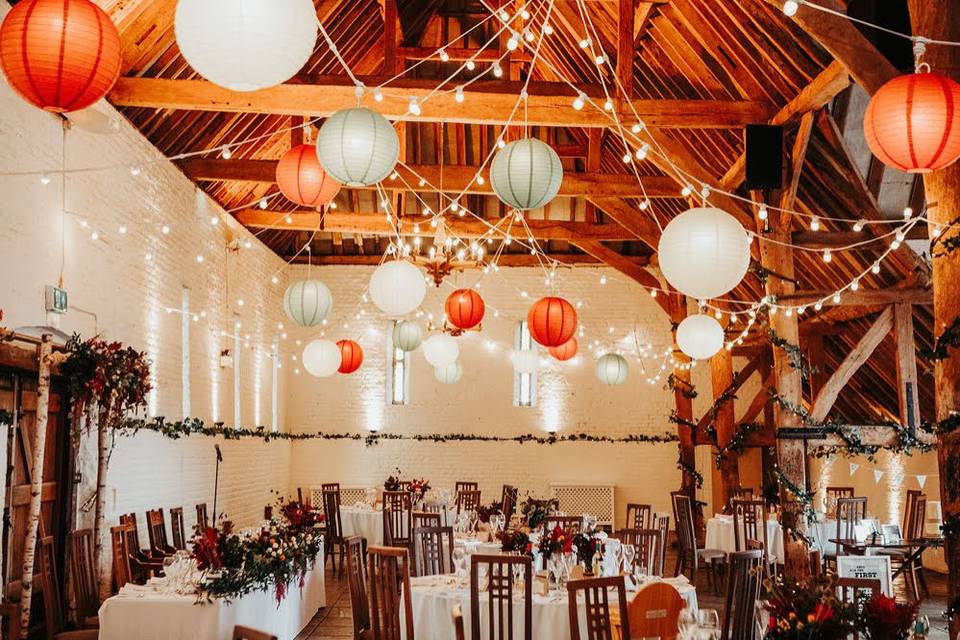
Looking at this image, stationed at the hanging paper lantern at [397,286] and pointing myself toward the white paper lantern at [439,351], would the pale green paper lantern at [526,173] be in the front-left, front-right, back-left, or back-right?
back-right

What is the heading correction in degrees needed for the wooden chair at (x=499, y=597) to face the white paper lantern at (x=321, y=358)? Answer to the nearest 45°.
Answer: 0° — it already faces it

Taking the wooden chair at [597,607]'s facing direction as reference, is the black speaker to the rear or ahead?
ahead

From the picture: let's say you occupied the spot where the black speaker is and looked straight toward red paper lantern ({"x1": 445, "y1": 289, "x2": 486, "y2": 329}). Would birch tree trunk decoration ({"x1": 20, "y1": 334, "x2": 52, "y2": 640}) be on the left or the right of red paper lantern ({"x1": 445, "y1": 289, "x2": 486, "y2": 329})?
left

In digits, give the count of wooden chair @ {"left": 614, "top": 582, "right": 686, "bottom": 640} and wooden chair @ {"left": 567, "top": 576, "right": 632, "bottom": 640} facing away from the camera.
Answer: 2

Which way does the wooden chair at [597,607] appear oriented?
away from the camera

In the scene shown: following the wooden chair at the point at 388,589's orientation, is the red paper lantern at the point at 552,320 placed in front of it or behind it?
in front

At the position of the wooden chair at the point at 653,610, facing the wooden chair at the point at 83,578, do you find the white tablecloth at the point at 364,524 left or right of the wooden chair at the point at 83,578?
right

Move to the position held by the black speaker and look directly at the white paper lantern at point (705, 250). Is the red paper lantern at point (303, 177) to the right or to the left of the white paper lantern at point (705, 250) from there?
right

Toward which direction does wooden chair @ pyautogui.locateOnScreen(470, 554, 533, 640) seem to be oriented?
away from the camera

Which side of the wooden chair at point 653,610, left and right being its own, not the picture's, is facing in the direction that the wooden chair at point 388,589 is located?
left

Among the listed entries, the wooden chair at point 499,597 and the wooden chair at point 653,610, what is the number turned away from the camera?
2
